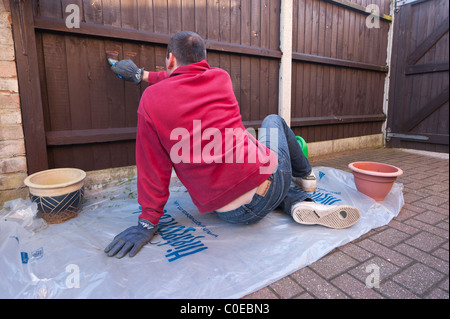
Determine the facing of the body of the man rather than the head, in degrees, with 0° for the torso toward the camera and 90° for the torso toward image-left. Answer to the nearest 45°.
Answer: approximately 180°

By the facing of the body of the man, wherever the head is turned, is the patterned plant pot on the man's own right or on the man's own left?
on the man's own left

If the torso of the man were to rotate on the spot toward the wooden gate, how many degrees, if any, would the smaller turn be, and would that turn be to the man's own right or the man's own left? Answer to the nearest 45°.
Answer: approximately 45° to the man's own right

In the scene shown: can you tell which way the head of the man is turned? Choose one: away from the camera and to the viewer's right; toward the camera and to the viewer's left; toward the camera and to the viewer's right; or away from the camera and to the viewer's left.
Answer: away from the camera and to the viewer's left
